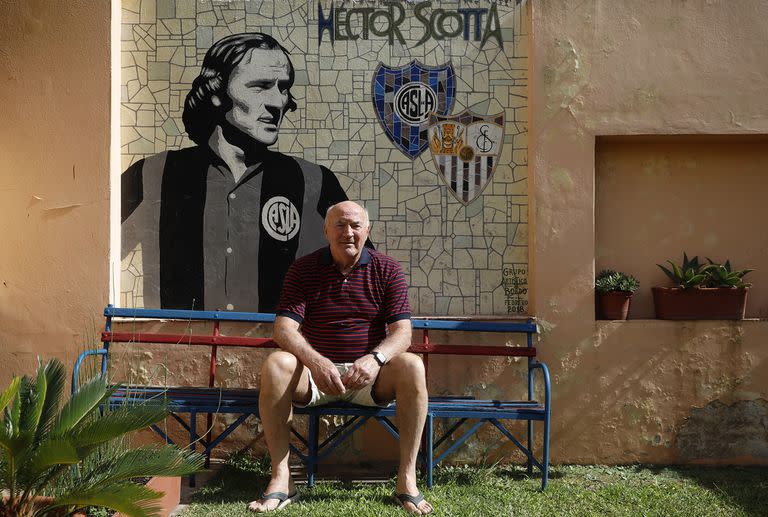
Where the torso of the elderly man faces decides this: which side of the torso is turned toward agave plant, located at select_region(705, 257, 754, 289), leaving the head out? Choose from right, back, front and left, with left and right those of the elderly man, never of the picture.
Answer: left

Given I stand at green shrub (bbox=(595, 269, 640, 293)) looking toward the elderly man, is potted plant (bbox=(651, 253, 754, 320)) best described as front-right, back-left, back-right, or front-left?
back-left

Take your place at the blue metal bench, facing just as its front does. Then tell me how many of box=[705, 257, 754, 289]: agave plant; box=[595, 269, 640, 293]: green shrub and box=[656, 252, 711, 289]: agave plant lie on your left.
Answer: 3

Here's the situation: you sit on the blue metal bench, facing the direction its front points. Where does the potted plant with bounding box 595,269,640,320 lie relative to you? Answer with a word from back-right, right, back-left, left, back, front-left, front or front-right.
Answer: left

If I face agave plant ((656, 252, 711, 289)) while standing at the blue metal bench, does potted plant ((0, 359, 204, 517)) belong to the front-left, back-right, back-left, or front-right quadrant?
back-right

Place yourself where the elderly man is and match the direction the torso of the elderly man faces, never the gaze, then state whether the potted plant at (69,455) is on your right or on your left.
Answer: on your right

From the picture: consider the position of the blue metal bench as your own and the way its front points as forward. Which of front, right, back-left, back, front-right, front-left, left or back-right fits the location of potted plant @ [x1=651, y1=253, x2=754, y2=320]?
left

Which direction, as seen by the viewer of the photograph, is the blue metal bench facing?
facing the viewer

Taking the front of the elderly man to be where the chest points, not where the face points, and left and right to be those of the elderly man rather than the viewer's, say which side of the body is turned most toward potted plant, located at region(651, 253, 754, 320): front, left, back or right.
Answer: left

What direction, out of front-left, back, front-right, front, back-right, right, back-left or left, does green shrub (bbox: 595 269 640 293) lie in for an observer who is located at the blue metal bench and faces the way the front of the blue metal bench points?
left
